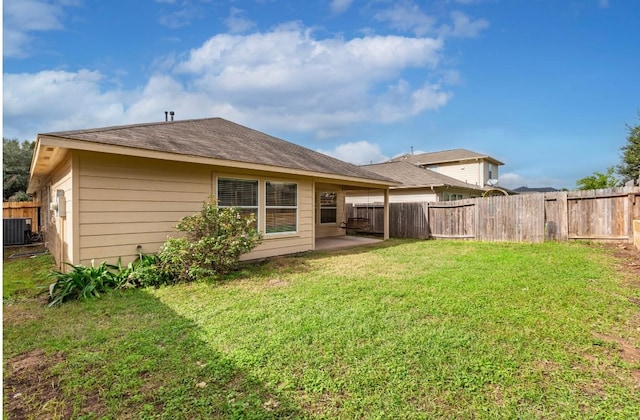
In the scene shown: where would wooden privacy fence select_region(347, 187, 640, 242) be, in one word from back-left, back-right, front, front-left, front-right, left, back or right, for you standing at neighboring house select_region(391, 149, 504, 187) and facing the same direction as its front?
back-left

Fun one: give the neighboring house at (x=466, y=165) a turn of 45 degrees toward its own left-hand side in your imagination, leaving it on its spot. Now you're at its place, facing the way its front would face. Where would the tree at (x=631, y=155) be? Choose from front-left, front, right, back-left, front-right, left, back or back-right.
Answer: back

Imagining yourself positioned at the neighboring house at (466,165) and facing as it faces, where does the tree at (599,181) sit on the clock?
The tree is roughly at 4 o'clock from the neighboring house.

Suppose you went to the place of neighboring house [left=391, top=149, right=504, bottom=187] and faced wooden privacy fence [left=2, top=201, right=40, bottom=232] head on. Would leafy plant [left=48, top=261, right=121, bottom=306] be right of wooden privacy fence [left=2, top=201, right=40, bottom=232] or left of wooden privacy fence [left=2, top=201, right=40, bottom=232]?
left

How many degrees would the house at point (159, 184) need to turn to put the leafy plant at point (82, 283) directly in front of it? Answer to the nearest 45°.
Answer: approximately 90° to its left

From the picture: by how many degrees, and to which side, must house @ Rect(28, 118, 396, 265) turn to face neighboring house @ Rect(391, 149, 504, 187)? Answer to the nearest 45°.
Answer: approximately 90° to its right

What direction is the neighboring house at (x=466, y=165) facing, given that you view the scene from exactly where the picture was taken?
facing away from the viewer and to the left of the viewer

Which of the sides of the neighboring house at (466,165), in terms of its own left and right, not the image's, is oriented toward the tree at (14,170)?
left

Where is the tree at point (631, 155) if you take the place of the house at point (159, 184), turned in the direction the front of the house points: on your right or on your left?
on your right

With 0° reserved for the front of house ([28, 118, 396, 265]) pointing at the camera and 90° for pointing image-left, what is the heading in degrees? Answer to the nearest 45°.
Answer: approximately 135°
